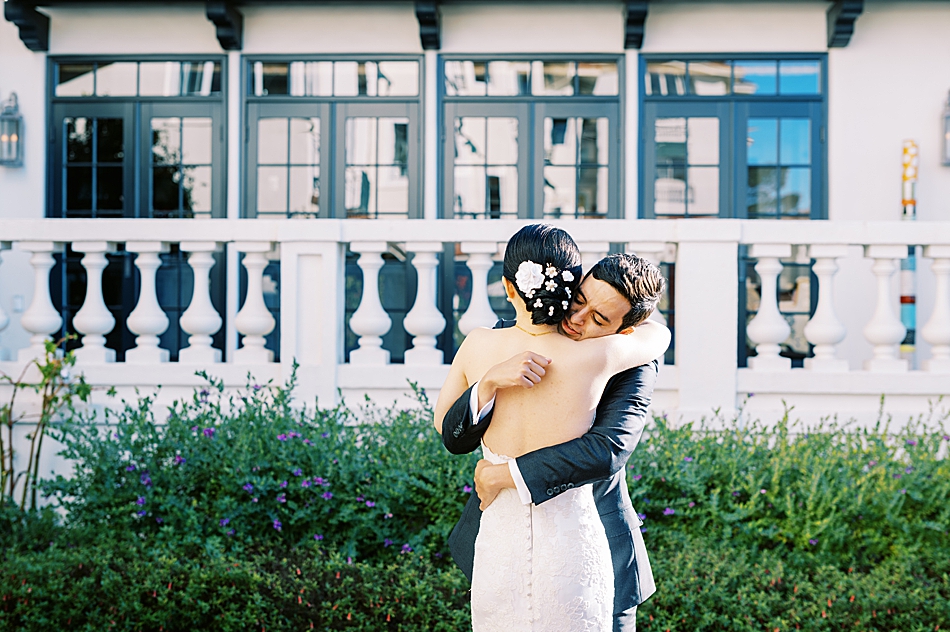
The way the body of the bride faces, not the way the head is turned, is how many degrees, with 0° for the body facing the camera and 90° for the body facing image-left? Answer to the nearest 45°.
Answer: approximately 180°

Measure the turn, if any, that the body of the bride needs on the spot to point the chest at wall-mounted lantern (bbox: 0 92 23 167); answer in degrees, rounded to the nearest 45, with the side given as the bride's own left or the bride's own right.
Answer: approximately 45° to the bride's own left

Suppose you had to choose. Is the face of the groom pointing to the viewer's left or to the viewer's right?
to the viewer's left

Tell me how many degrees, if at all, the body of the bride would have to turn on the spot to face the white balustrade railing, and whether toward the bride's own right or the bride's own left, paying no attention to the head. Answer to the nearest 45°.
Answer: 0° — they already face it
